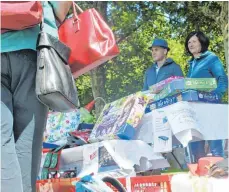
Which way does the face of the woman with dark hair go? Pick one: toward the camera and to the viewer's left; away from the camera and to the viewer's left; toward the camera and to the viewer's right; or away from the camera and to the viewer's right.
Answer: toward the camera and to the viewer's left

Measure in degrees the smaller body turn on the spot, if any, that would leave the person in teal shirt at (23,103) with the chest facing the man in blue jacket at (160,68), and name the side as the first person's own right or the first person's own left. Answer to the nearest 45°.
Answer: approximately 45° to the first person's own right

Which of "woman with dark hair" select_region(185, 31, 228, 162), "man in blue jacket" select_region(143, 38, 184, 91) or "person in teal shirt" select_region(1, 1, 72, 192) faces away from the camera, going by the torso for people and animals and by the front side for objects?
the person in teal shirt

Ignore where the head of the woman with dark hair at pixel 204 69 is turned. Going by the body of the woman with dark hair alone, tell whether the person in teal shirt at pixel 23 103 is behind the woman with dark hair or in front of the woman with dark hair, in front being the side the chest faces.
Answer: in front

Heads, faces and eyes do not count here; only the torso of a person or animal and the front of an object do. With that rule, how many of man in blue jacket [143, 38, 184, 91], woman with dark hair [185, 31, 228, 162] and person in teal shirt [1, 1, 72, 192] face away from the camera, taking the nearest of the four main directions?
1

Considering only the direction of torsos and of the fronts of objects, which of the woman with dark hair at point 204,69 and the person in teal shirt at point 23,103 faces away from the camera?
the person in teal shirt

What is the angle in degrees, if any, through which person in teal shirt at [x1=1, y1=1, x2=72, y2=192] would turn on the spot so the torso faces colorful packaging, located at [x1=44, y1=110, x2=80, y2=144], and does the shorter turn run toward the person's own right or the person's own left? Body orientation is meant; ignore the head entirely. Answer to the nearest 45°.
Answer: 0° — they already face it

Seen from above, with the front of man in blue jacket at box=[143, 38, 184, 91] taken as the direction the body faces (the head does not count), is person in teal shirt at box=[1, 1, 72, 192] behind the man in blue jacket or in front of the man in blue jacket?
in front

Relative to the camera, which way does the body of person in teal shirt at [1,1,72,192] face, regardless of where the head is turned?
away from the camera

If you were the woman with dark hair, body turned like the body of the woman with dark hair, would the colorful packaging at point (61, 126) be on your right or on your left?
on your right

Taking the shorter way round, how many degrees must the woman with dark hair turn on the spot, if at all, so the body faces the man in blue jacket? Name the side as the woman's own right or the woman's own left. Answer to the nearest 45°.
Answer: approximately 90° to the woman's own right

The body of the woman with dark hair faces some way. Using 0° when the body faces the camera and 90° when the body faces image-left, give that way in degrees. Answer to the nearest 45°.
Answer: approximately 45°
